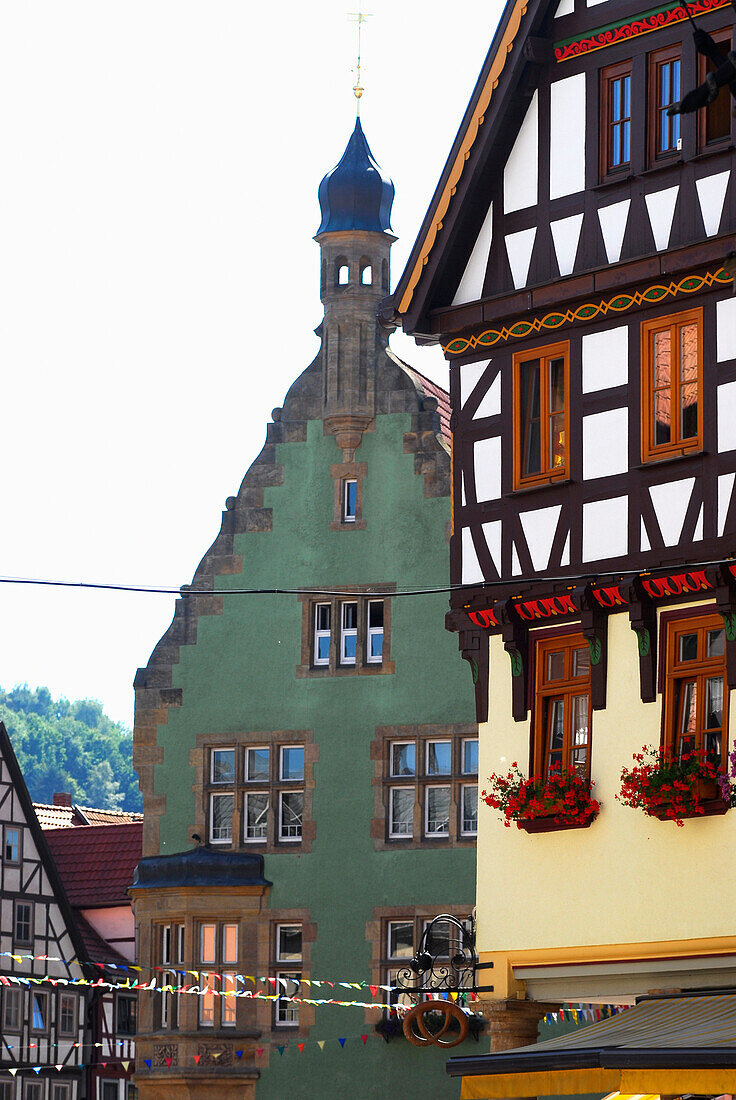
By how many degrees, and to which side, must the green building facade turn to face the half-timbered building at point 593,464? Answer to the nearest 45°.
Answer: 0° — it already faces it

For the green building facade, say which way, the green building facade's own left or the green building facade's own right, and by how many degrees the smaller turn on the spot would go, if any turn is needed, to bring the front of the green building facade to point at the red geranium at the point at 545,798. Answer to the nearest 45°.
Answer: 0° — it already faces it

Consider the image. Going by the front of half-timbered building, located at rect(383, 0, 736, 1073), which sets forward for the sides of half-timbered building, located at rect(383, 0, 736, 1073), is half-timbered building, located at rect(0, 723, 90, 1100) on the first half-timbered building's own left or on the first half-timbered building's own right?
on the first half-timbered building's own right

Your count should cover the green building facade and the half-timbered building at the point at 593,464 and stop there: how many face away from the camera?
0

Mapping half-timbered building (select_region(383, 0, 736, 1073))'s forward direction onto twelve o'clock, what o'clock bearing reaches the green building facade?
The green building facade is roughly at 4 o'clock from the half-timbered building.

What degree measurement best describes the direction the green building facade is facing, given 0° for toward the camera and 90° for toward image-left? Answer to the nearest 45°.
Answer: approximately 0°
